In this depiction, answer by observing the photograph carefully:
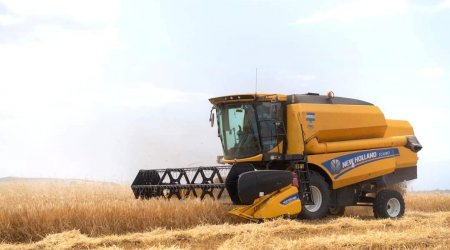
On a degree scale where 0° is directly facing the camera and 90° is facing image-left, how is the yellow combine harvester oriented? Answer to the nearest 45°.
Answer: approximately 45°
